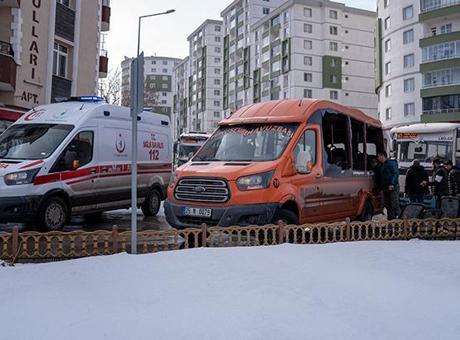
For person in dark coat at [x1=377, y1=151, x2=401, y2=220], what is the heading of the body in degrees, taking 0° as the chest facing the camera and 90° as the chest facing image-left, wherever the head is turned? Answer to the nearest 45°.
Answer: approximately 90°

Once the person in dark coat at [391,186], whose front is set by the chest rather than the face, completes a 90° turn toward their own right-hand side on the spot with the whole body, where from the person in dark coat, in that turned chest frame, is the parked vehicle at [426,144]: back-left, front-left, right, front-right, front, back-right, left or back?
front

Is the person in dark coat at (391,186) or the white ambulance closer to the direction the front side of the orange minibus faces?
the white ambulance

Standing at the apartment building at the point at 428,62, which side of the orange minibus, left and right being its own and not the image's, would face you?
back

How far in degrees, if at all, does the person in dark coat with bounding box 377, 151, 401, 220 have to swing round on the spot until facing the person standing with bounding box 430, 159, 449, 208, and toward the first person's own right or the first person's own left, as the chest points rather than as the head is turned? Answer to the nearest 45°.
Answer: approximately 135° to the first person's own right

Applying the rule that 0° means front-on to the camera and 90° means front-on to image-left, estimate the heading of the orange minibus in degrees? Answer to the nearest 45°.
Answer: approximately 45°

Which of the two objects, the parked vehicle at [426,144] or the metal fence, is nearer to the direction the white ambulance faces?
the metal fence

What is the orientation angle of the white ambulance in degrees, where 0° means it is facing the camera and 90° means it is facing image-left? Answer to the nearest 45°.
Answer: approximately 45°

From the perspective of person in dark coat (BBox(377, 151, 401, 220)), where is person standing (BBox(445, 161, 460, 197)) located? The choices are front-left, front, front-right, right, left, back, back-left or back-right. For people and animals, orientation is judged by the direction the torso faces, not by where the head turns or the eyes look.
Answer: back-right

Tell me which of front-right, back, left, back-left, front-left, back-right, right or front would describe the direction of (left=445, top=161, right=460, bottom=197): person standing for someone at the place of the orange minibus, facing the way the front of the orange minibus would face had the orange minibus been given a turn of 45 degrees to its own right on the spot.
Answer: back-right

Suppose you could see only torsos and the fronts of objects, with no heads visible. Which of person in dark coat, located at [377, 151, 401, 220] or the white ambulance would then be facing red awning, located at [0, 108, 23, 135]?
the person in dark coat

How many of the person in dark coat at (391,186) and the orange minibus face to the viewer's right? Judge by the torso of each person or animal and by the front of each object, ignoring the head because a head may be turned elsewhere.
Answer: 0
